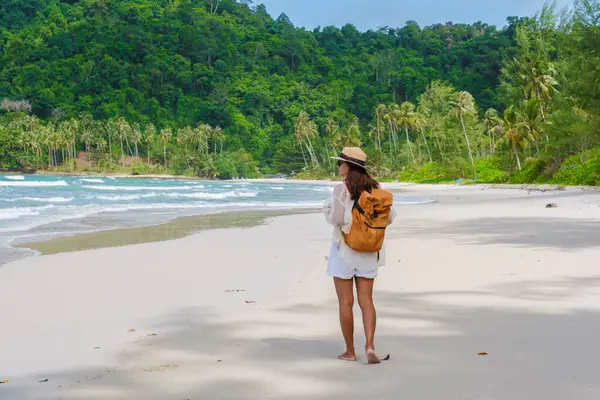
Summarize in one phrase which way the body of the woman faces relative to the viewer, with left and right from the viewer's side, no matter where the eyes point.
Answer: facing away from the viewer and to the left of the viewer
